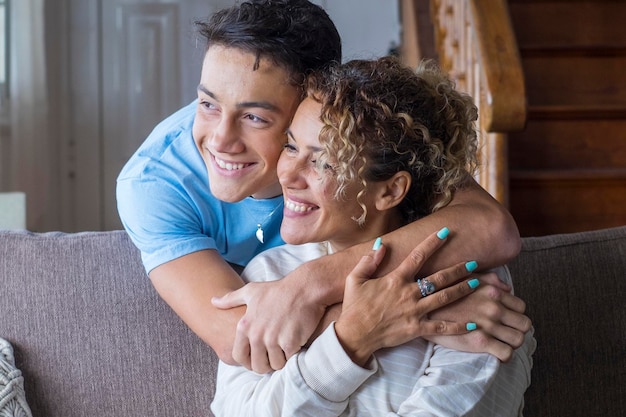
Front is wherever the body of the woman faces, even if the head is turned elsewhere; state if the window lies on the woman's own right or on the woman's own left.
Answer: on the woman's own right

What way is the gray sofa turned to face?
toward the camera

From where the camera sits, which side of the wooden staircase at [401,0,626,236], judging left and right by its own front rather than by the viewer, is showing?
front

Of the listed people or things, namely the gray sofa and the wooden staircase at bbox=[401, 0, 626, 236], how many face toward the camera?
2

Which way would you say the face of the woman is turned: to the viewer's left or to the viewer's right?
to the viewer's left
